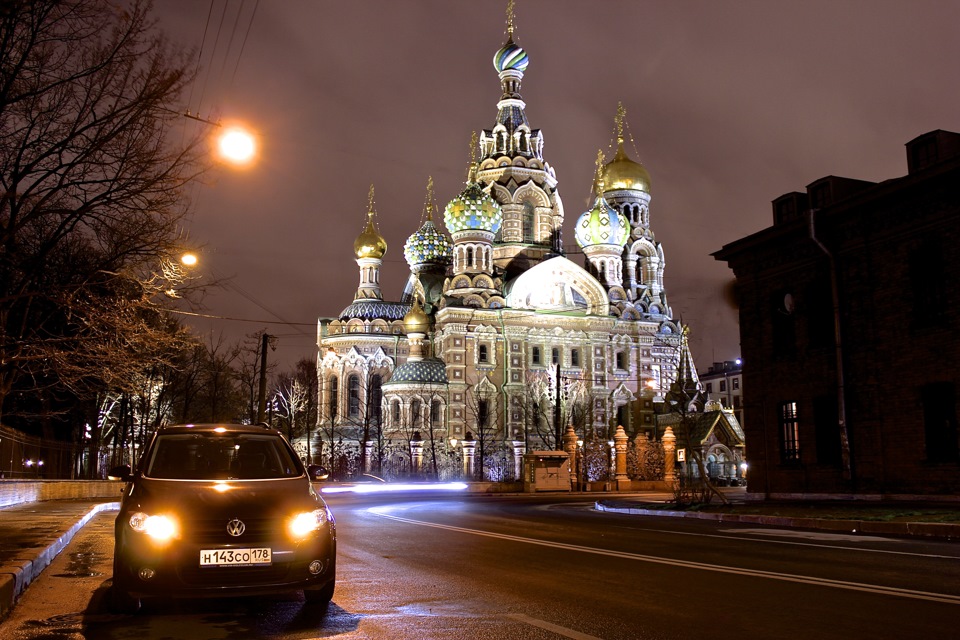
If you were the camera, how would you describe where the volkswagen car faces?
facing the viewer

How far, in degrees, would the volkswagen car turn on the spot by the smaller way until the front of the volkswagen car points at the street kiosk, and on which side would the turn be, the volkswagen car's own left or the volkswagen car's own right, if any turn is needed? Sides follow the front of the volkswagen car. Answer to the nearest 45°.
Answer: approximately 135° to the volkswagen car's own left

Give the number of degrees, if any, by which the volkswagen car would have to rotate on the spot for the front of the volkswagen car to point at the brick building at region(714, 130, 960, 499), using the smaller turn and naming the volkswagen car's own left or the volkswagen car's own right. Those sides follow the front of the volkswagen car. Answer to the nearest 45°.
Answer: approximately 135° to the volkswagen car's own left

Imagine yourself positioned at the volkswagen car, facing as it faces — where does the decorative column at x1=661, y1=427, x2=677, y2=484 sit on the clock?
The decorative column is roughly at 7 o'clock from the volkswagen car.

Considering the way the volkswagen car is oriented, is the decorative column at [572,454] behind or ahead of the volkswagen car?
behind

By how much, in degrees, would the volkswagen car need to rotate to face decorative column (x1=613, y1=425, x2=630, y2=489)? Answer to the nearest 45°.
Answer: approximately 135° to its left
